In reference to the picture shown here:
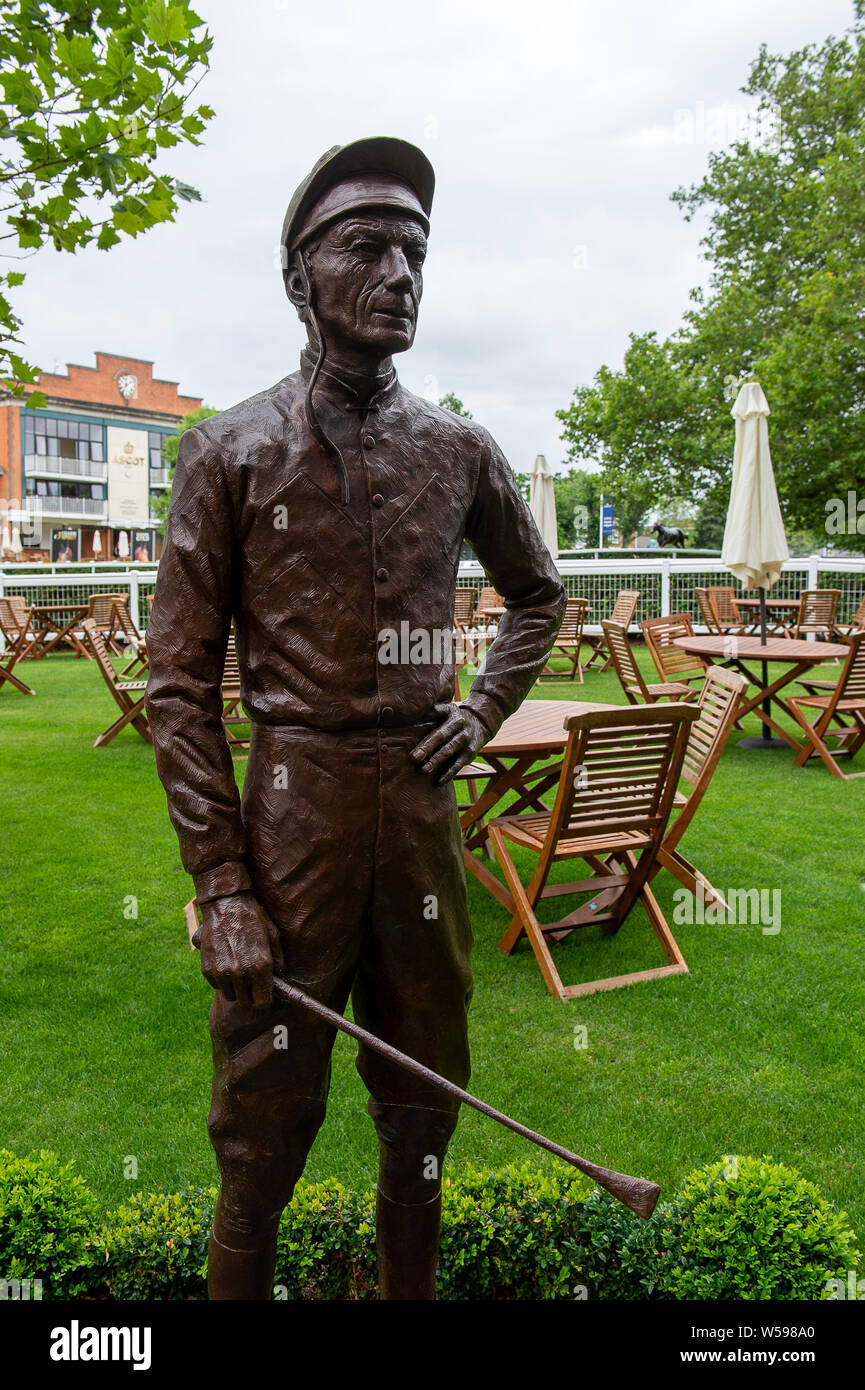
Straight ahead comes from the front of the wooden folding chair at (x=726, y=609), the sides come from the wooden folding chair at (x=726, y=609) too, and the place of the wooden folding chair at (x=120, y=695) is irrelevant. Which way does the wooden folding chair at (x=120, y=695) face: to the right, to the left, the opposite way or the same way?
to the left

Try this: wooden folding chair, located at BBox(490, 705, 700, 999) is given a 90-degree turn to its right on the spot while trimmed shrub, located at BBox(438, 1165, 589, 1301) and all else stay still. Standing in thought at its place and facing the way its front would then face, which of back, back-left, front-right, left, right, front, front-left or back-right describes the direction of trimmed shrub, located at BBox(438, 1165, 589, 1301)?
back-right

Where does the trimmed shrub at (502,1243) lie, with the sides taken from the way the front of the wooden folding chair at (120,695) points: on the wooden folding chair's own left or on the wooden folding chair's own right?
on the wooden folding chair's own right

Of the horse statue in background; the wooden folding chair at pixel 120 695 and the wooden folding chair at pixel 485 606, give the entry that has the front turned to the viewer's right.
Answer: the wooden folding chair at pixel 120 695

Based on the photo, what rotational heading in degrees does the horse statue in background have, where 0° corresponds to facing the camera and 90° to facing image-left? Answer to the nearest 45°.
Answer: approximately 90°

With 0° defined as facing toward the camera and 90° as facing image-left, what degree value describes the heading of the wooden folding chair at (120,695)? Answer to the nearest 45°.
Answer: approximately 270°

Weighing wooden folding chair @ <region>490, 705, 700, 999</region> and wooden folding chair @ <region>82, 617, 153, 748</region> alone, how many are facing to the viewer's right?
1

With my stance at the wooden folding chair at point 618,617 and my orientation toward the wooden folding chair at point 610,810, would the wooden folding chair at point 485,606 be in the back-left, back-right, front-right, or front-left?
back-right

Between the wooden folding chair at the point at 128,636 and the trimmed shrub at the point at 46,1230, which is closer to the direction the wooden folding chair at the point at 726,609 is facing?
the trimmed shrub
